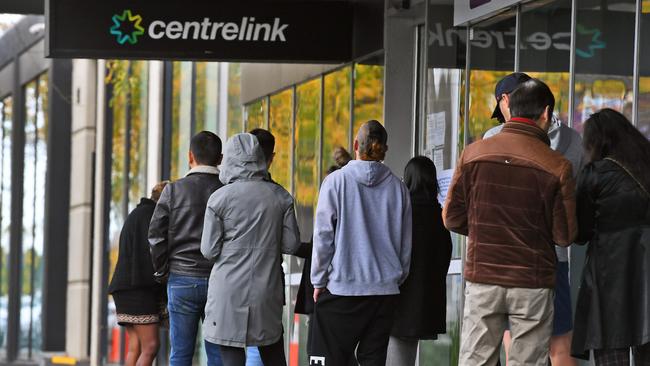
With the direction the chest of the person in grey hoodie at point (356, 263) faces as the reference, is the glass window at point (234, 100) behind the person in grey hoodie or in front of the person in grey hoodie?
in front

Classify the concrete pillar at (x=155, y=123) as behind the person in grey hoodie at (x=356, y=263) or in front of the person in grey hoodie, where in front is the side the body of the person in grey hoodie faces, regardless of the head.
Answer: in front

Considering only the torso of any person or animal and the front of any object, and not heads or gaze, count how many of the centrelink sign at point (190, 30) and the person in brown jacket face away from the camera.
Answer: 1

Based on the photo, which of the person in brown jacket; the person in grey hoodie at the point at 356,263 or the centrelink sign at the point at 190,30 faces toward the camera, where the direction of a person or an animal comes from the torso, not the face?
the centrelink sign

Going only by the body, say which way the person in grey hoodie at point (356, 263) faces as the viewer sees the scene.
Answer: away from the camera

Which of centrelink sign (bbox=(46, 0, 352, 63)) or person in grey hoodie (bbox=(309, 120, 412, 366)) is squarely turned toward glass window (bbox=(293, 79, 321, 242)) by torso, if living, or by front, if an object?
the person in grey hoodie

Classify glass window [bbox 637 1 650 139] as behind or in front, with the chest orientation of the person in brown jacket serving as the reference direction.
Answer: in front

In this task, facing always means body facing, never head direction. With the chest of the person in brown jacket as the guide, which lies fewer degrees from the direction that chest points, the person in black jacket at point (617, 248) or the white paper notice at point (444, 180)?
the white paper notice

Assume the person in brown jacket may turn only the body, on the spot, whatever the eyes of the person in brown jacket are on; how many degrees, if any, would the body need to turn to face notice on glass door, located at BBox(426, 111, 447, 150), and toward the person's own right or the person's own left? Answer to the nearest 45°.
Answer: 0° — they already face it

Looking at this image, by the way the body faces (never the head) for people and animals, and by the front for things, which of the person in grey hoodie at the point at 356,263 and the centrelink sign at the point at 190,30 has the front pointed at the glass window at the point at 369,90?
the person in grey hoodie

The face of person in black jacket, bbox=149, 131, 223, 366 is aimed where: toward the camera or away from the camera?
away from the camera

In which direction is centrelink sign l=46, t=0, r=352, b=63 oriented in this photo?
toward the camera

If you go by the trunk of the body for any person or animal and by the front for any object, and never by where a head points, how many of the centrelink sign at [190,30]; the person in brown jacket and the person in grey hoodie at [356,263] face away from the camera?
2

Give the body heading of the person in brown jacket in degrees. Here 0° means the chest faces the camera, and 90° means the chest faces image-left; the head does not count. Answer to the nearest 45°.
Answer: approximately 180°

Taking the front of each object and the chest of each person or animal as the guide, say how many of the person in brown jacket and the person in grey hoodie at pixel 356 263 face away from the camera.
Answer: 2
